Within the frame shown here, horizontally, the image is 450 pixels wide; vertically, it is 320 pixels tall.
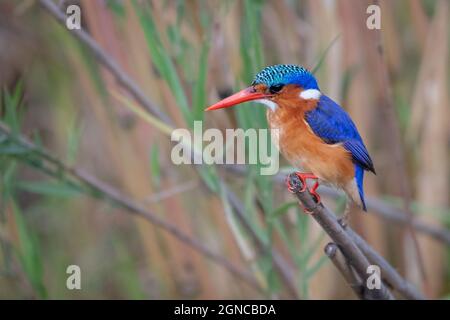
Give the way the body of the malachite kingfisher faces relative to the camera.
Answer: to the viewer's left

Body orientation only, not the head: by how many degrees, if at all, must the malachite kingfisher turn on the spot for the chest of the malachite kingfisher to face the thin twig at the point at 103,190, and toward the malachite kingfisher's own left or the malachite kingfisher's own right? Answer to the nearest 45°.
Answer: approximately 45° to the malachite kingfisher's own right
